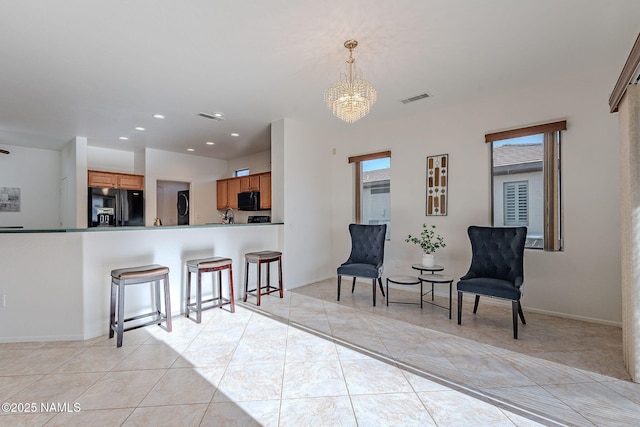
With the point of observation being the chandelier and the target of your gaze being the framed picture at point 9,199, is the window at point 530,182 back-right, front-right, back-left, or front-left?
back-right

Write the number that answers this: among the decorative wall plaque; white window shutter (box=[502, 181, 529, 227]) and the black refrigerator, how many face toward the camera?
3

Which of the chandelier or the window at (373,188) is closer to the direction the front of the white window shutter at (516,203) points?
the chandelier

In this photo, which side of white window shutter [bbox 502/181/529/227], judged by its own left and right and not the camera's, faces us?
front

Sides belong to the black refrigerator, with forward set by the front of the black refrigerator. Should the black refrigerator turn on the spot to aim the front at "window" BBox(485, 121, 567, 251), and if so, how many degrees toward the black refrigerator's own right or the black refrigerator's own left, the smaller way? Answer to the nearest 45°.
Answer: approximately 45° to the black refrigerator's own left

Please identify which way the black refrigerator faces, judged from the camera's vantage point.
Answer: facing the viewer

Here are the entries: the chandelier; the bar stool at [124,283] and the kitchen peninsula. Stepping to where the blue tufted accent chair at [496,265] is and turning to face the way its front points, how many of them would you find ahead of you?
3

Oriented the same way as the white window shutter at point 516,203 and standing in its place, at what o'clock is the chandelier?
The chandelier is roughly at 1 o'clock from the white window shutter.

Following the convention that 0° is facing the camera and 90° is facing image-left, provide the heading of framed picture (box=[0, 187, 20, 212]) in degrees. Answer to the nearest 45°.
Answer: approximately 0°

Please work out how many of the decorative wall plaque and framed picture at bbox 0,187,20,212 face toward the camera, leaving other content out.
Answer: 2

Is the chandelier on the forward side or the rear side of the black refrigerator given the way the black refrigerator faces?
on the forward side
